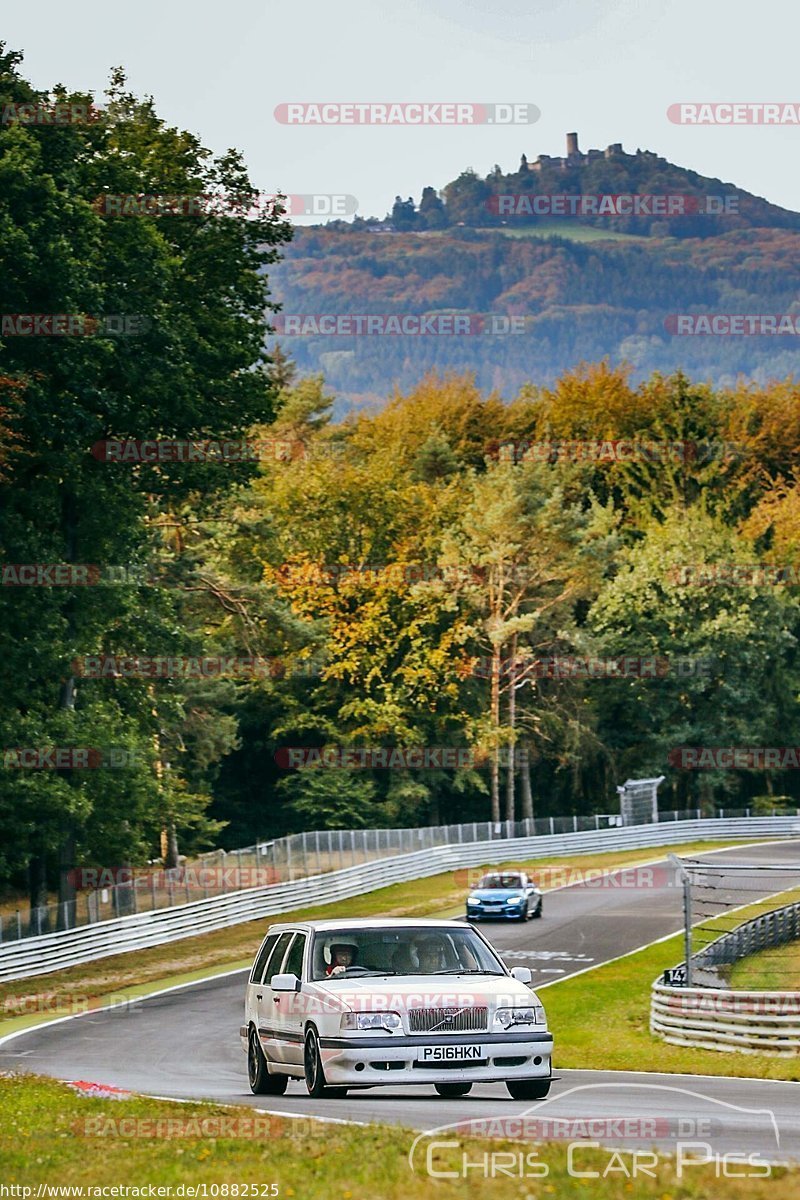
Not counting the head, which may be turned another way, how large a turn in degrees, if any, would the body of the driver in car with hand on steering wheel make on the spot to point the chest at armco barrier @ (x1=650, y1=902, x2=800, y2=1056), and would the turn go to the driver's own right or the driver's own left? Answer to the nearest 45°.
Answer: approximately 135° to the driver's own left

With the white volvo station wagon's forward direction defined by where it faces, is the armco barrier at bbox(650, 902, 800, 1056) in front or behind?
behind

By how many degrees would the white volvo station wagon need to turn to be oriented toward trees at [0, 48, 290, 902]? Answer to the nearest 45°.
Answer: approximately 180°

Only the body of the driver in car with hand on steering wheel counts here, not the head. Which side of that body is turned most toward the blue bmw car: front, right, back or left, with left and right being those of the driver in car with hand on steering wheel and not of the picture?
back

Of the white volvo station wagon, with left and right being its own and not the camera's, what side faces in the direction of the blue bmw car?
back

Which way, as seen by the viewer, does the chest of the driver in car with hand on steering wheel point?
toward the camera

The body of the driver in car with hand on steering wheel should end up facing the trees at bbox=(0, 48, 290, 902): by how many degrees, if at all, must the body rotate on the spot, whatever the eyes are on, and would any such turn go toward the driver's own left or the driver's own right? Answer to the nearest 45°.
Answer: approximately 180°

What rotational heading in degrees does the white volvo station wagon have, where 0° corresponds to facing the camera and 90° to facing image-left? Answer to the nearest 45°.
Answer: approximately 0°

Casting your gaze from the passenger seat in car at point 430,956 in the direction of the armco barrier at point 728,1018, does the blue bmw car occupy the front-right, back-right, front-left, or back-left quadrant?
front-left

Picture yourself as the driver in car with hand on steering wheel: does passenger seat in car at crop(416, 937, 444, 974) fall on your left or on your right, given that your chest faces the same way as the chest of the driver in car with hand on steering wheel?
on your left
